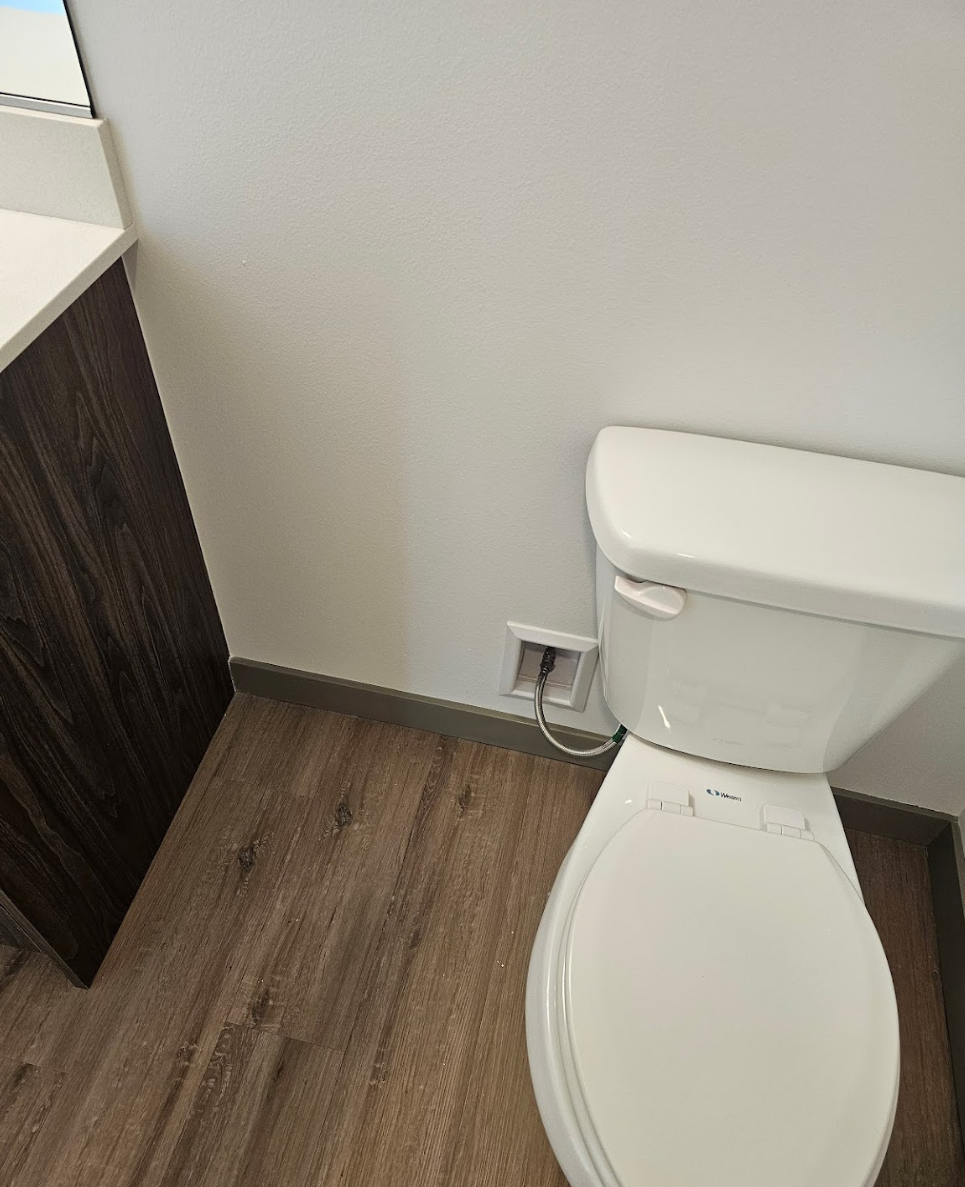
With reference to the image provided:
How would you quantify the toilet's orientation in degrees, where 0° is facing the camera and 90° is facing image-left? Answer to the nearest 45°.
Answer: approximately 0°

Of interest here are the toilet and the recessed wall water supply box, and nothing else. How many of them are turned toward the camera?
2
